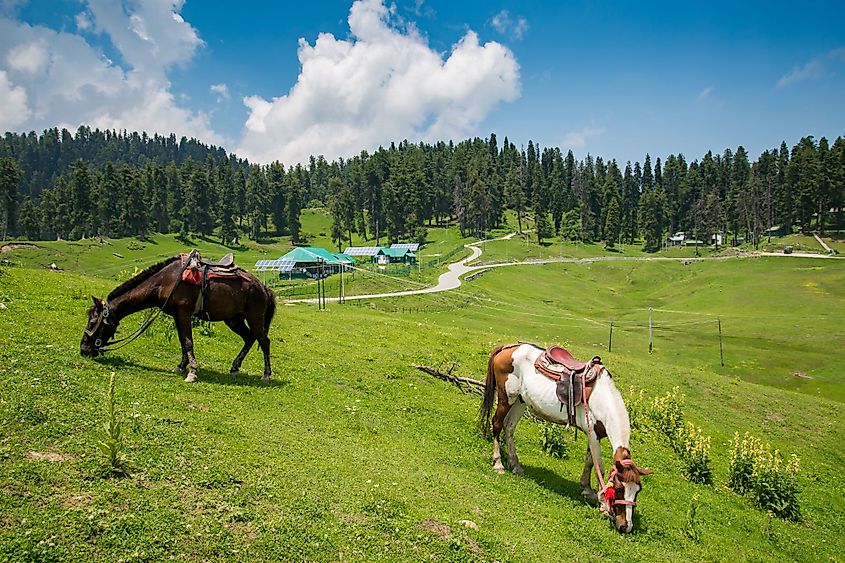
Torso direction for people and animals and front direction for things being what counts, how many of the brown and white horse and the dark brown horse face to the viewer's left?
1

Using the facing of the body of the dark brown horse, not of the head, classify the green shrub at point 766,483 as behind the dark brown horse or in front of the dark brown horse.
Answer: behind

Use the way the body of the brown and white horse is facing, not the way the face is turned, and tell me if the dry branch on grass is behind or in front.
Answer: behind

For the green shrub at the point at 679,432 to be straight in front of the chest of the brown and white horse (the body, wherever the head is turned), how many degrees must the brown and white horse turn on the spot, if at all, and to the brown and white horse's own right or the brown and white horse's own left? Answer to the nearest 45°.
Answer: approximately 90° to the brown and white horse's own left

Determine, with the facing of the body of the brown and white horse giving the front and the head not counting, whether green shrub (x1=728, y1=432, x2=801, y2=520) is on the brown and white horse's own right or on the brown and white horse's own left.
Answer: on the brown and white horse's own left

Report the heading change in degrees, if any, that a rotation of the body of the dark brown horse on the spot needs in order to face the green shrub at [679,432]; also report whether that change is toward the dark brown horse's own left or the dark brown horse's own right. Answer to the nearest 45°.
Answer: approximately 180°

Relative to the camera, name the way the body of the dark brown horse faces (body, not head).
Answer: to the viewer's left

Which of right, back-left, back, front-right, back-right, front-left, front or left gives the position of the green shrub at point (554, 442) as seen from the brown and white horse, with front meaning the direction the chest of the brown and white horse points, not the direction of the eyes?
back-left

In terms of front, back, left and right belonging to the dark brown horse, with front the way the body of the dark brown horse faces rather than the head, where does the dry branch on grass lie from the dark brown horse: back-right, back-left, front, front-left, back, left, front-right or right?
back

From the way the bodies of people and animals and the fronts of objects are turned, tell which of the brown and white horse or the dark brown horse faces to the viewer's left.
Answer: the dark brown horse

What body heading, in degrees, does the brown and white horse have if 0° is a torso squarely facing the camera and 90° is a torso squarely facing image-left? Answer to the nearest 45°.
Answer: approximately 315°
